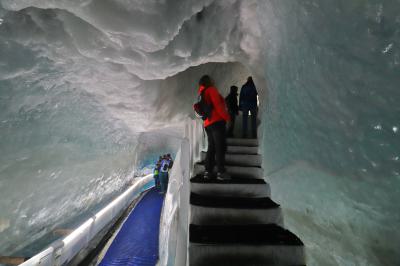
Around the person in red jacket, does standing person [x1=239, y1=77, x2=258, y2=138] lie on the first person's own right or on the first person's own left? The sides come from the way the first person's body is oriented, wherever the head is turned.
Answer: on the first person's own right

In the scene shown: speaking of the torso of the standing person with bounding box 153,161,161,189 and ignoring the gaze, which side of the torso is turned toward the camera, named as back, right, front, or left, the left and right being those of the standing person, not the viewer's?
back

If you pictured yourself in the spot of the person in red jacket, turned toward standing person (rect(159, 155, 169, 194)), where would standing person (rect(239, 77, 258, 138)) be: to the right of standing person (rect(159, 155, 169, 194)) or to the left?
right

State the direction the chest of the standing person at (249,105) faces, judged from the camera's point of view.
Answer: away from the camera

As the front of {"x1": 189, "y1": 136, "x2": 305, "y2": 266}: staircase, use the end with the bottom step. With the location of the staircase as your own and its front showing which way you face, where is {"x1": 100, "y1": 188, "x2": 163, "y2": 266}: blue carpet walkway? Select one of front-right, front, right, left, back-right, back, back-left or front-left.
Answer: back-right
